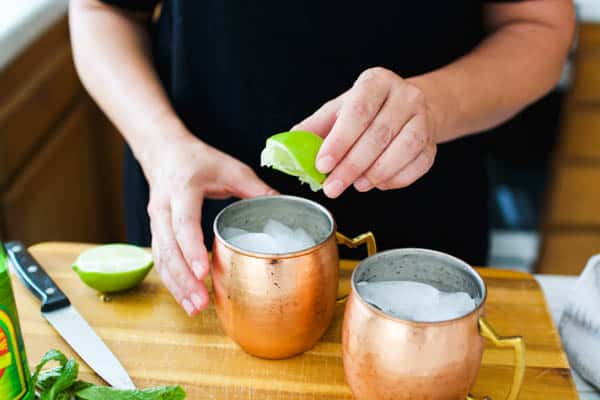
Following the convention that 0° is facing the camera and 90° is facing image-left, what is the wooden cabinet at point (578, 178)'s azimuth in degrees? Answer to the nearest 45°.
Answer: approximately 0°

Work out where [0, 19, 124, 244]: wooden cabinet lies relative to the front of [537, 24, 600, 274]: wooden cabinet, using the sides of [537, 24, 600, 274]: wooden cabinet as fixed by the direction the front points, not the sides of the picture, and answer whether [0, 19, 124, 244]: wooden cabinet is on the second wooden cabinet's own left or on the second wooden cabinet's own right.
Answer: on the second wooden cabinet's own right

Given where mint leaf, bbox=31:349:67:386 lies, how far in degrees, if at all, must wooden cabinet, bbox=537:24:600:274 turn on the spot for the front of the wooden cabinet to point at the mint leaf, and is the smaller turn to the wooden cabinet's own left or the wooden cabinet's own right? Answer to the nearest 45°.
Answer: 0° — it already faces it

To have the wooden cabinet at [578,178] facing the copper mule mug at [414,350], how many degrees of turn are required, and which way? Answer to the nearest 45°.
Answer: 0° — it already faces it

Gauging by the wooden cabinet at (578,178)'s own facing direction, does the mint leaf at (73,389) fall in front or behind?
in front

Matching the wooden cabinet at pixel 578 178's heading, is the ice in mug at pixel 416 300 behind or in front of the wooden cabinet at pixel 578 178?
in front

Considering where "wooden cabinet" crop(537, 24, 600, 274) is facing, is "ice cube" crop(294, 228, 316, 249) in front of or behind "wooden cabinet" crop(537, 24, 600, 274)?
in front
